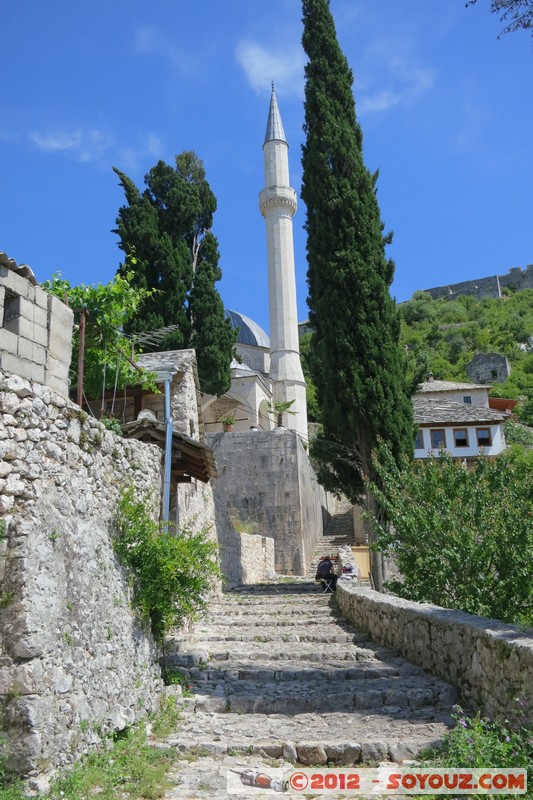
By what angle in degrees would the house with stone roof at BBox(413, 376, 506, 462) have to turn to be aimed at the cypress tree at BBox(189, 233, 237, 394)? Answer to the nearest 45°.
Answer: approximately 45° to its right

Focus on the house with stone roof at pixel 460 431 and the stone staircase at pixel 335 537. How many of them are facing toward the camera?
2

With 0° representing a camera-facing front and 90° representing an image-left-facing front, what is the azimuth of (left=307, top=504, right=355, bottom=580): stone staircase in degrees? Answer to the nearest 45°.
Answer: approximately 0°

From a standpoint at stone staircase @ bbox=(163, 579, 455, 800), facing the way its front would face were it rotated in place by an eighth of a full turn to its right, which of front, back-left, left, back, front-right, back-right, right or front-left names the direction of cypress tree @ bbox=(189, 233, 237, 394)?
back-right

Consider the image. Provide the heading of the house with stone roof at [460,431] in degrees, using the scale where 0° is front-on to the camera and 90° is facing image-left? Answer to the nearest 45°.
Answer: approximately 0°
